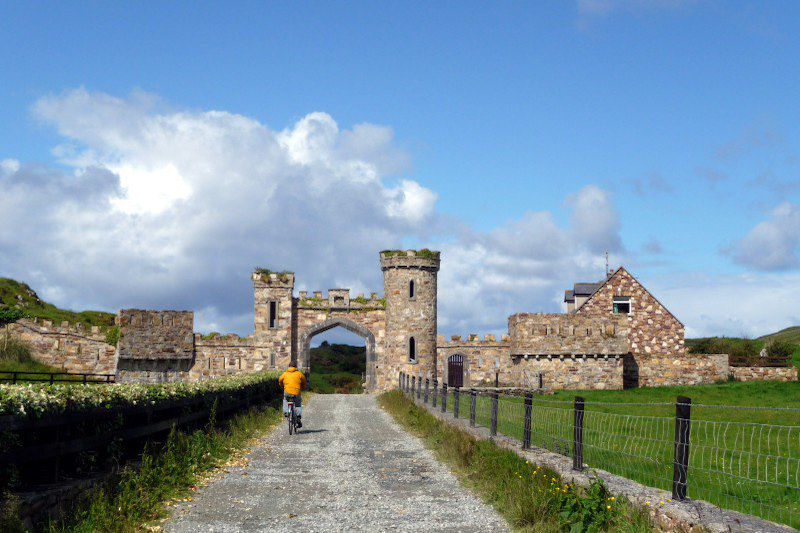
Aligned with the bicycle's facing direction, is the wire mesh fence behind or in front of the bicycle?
in front

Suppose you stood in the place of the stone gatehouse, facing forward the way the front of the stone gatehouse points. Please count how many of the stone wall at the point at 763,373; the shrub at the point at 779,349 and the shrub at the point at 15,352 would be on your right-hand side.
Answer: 1

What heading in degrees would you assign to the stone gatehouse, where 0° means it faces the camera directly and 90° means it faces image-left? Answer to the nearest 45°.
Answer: approximately 0°

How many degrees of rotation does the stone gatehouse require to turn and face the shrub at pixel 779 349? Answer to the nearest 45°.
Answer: approximately 90° to its left

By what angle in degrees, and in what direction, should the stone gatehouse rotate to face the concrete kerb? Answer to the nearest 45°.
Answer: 0° — it already faces it

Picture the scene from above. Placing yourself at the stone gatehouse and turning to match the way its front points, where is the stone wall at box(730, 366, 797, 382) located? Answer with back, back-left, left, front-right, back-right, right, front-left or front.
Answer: left

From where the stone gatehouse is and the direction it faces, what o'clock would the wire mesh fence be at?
The wire mesh fence is roughly at 12 o'clock from the stone gatehouse.
